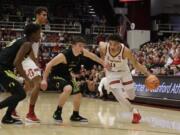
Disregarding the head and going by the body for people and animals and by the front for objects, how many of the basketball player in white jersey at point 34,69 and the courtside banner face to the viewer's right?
1

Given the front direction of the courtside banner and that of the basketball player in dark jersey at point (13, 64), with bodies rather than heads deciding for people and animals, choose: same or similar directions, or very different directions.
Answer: very different directions

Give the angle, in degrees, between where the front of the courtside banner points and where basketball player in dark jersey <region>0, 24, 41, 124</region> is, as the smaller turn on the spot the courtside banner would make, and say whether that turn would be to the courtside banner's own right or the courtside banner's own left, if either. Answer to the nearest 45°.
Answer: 0° — it already faces them

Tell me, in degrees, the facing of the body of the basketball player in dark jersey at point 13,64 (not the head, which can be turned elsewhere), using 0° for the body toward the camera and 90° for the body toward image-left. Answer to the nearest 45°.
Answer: approximately 270°

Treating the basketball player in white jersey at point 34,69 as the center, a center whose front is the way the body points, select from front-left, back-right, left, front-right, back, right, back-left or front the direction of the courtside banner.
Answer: front-left

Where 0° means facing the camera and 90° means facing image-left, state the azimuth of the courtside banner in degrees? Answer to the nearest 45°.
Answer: approximately 45°

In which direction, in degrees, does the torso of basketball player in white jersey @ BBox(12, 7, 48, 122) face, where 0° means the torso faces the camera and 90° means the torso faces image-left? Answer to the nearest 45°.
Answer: approximately 270°

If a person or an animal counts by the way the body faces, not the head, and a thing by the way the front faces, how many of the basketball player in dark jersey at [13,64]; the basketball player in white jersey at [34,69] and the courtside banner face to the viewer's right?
2
